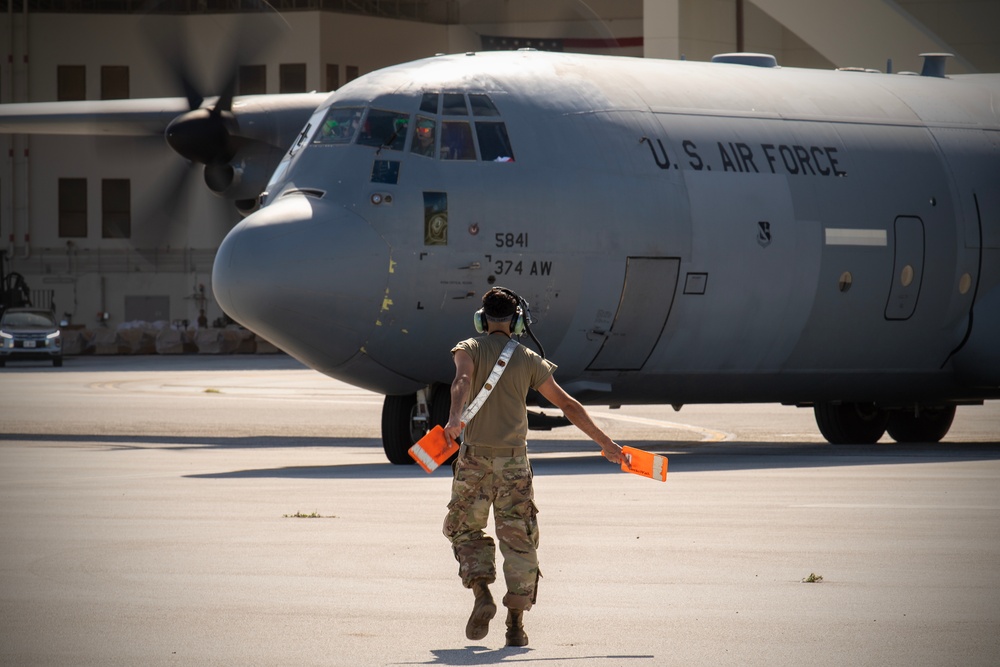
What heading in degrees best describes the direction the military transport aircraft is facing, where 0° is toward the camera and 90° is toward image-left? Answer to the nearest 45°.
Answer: approximately 45°

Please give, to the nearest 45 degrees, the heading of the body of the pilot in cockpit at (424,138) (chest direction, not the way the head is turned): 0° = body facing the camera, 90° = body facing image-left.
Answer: approximately 45°
